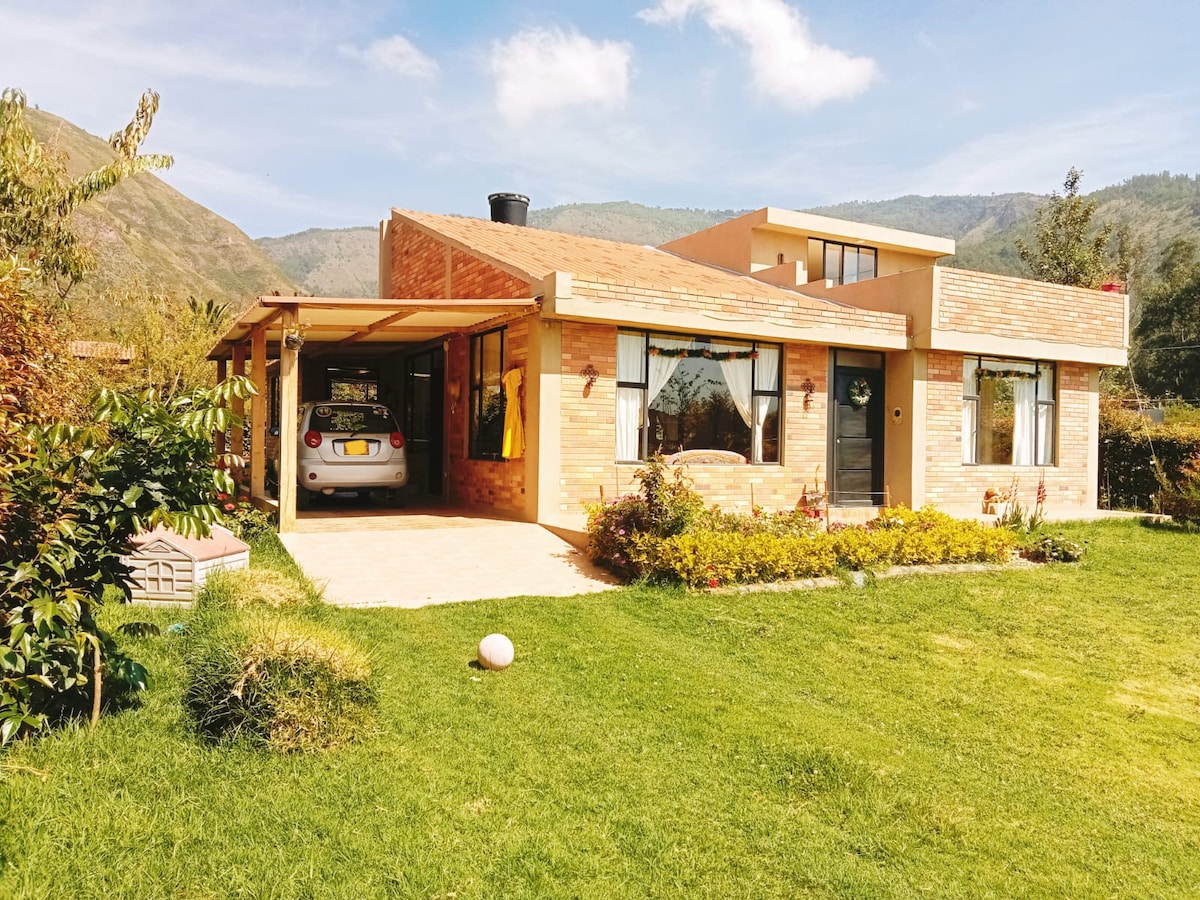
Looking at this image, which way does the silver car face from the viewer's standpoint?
away from the camera

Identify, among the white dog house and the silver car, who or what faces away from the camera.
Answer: the silver car

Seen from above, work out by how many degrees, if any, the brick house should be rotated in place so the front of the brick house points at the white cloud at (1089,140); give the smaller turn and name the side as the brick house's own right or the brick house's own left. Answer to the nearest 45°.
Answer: approximately 90° to the brick house's own left

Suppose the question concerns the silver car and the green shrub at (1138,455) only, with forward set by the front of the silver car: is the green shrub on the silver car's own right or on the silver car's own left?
on the silver car's own right

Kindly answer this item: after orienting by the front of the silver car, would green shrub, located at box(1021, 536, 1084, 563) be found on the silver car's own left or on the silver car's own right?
on the silver car's own right

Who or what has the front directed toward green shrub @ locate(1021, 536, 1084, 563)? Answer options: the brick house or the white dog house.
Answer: the brick house

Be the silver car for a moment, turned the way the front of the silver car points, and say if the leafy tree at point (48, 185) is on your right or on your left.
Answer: on your left

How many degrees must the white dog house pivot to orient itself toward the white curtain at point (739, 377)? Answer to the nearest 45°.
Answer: approximately 180°

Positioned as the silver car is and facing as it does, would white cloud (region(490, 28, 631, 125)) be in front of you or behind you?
in front
